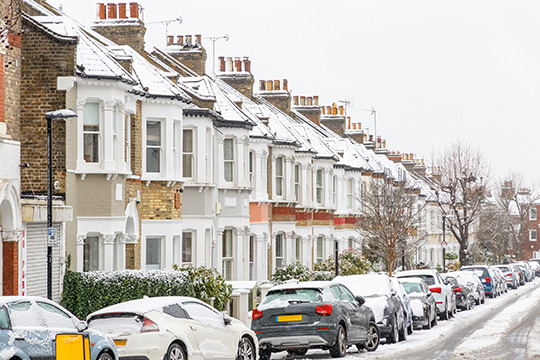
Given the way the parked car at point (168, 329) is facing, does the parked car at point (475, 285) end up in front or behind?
in front

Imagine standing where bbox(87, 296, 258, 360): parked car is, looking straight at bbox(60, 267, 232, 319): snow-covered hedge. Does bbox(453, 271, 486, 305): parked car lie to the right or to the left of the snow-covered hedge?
right

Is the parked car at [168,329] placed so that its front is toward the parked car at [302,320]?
yes

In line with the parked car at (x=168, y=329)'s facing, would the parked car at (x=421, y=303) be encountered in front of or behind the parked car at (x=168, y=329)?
in front

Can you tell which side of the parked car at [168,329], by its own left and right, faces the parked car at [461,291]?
front

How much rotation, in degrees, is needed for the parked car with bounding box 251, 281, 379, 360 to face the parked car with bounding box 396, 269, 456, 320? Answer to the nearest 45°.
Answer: approximately 45° to its left

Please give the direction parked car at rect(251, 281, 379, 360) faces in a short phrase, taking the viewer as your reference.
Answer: facing away from the viewer and to the right of the viewer

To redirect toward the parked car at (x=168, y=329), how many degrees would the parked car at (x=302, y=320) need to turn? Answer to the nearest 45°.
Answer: approximately 180°

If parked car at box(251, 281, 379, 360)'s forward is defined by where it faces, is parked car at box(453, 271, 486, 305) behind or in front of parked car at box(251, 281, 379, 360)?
in front

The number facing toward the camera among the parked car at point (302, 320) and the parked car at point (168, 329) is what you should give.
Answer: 0

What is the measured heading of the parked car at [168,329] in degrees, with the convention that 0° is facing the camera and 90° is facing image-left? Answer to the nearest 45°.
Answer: approximately 225°

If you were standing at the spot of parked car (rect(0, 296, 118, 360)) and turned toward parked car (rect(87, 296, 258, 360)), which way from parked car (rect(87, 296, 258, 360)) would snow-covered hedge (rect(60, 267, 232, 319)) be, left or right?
left

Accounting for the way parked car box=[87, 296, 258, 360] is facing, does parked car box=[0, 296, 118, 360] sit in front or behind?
behind

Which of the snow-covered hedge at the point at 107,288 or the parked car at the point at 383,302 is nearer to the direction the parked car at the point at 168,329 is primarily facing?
the parked car

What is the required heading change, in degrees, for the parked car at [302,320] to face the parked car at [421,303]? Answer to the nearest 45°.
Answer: approximately 45° to its left
